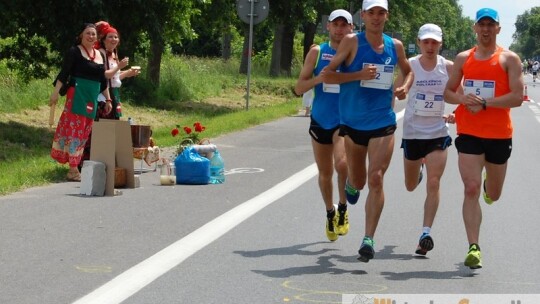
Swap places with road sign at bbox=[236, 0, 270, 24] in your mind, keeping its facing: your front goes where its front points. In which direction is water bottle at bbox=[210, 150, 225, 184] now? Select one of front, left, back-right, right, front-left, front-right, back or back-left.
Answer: back

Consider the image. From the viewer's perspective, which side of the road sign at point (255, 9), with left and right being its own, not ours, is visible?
back

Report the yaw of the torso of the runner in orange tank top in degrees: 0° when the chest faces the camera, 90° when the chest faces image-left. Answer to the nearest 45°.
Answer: approximately 0°

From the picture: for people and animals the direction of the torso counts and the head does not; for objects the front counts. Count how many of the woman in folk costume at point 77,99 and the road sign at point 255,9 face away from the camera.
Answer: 1

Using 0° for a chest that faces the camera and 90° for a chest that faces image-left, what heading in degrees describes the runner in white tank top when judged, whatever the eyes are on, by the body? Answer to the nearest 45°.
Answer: approximately 0°
